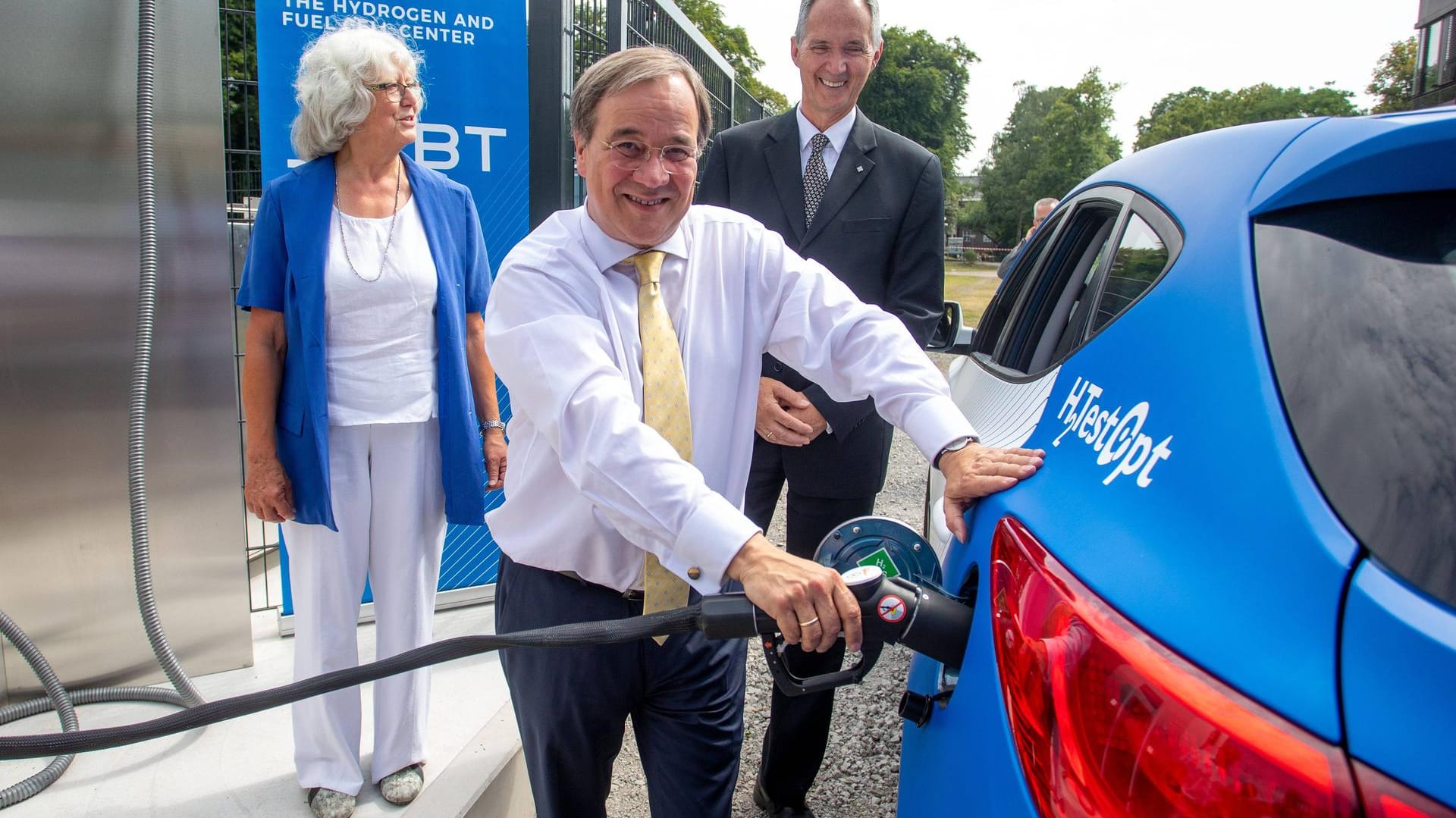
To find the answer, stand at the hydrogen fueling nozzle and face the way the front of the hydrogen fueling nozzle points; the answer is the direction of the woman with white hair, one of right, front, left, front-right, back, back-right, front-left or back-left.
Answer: back-left

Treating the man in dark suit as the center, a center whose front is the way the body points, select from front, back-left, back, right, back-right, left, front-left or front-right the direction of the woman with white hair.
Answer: right

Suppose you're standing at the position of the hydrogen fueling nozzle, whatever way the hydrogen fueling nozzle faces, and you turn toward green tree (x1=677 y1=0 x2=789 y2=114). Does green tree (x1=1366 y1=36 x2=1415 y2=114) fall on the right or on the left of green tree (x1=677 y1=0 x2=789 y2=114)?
right

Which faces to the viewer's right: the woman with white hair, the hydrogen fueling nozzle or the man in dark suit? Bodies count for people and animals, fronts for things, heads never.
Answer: the hydrogen fueling nozzle

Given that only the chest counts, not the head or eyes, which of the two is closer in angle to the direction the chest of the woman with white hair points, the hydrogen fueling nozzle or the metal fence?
the hydrogen fueling nozzle

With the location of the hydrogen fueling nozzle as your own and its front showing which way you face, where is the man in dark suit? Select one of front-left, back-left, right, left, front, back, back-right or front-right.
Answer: left

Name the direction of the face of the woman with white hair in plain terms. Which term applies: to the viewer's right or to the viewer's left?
to the viewer's right

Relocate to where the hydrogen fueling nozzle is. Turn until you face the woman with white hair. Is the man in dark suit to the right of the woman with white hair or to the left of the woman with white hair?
right

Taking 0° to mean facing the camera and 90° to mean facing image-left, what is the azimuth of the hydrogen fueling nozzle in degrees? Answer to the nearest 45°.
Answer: approximately 270°

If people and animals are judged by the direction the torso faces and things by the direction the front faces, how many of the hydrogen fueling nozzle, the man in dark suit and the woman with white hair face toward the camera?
2
